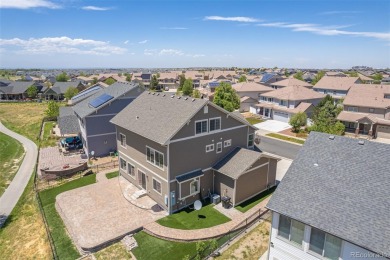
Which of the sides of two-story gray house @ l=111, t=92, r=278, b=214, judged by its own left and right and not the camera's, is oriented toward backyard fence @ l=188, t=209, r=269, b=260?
right

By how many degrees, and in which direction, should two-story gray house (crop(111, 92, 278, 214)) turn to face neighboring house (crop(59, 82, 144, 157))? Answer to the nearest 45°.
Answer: approximately 90° to its left

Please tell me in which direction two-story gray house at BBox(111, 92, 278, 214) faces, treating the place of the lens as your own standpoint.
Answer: facing away from the viewer and to the right of the viewer

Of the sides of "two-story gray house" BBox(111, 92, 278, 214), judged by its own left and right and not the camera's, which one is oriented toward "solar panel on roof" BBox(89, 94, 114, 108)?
left

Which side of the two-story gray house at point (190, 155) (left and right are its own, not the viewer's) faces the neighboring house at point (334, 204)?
right
